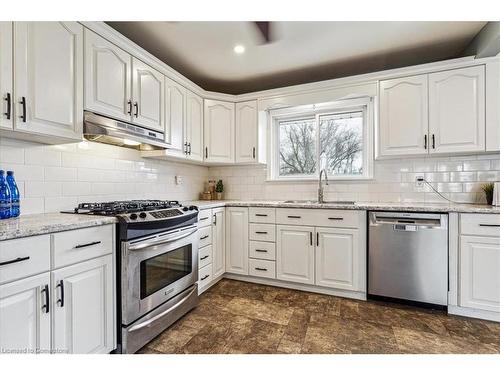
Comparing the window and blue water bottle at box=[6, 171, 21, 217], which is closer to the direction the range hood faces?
the window

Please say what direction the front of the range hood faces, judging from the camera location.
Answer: facing the viewer and to the right of the viewer

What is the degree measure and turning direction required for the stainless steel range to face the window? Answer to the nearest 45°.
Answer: approximately 45° to its left

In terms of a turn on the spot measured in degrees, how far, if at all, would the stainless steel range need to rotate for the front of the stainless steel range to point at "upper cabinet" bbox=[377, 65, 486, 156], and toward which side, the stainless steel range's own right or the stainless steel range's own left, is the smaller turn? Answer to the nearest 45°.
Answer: approximately 45° to the stainless steel range's own left

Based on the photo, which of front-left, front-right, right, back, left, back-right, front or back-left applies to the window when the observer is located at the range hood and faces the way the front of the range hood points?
front-left

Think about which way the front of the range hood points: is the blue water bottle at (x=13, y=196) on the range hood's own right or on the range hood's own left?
on the range hood's own right

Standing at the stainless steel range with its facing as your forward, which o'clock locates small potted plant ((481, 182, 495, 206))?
The small potted plant is roughly at 11 o'clock from the stainless steel range.

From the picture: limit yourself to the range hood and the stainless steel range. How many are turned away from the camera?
0

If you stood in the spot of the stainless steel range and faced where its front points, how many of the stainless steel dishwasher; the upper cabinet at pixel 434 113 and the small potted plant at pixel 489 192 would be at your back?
0

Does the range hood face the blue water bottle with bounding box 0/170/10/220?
no

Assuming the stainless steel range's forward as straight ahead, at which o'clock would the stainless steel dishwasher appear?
The stainless steel dishwasher is roughly at 11 o'clock from the stainless steel range.

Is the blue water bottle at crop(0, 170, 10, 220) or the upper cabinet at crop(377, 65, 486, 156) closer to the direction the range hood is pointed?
the upper cabinet

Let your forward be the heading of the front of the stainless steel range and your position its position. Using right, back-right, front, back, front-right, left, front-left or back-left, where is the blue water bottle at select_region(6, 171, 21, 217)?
back-right

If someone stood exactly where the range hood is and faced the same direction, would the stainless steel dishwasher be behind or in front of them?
in front

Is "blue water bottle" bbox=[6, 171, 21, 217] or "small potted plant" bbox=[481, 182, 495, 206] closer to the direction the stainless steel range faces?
the small potted plant

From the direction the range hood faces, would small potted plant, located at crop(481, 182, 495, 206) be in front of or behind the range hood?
in front

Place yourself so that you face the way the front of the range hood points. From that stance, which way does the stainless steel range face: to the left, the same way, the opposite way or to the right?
the same way

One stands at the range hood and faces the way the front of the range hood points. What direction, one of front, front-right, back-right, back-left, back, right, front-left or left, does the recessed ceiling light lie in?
front-left
